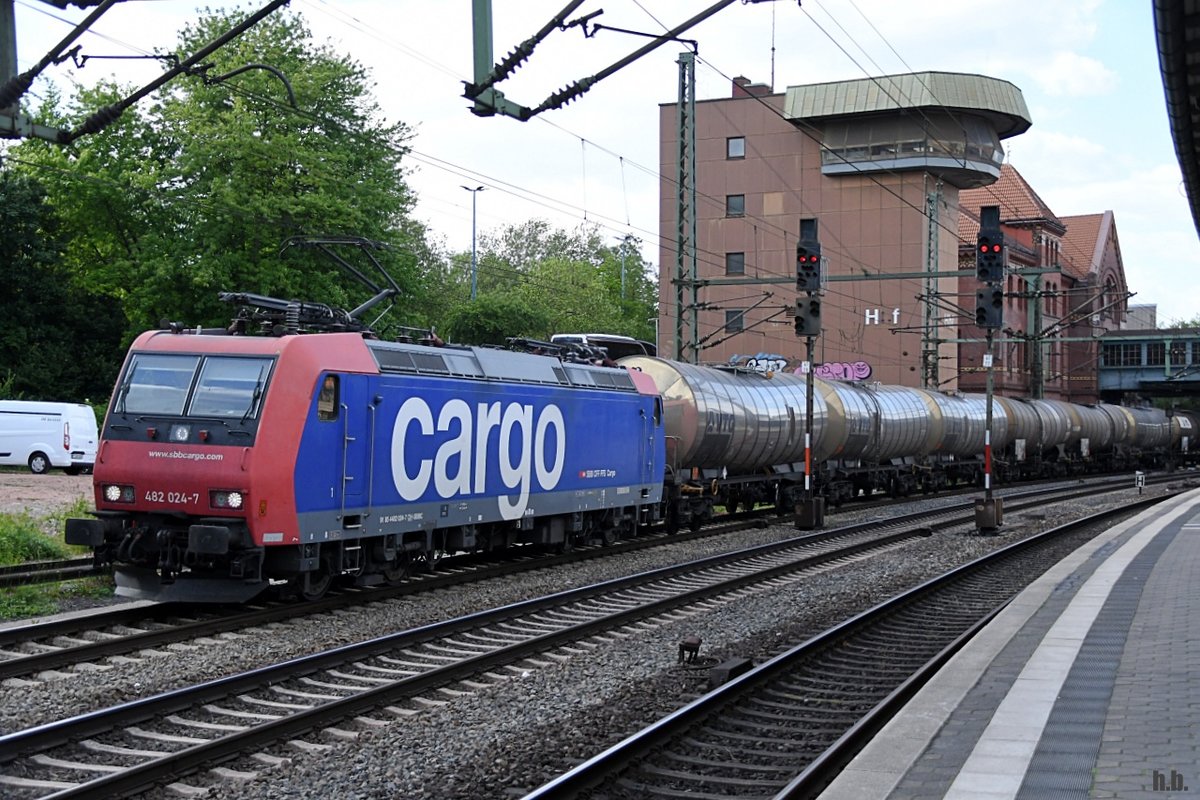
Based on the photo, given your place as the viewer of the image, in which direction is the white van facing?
facing away from the viewer and to the left of the viewer

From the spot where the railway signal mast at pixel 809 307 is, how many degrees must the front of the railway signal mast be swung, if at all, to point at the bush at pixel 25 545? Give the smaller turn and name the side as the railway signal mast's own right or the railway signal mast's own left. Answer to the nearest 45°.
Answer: approximately 45° to the railway signal mast's own right

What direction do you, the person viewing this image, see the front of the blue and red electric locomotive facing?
facing the viewer and to the left of the viewer

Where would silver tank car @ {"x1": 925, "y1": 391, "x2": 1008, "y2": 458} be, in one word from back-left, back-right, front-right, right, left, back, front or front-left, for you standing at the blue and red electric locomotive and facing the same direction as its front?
back

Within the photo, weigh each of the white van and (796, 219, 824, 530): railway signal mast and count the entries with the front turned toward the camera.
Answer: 1

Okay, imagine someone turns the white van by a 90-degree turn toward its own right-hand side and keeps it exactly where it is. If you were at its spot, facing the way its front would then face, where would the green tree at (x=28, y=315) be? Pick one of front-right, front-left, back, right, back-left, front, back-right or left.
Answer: front-left

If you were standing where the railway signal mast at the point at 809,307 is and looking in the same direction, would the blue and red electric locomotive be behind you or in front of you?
in front

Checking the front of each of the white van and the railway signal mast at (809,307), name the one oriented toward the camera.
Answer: the railway signal mast

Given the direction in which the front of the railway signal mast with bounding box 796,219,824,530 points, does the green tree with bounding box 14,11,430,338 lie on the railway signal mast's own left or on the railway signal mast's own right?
on the railway signal mast's own right

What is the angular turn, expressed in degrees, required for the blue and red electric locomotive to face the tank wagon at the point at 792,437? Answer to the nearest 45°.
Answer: approximately 180°

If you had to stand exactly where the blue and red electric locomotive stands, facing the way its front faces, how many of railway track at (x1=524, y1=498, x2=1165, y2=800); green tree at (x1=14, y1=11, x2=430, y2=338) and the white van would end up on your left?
1

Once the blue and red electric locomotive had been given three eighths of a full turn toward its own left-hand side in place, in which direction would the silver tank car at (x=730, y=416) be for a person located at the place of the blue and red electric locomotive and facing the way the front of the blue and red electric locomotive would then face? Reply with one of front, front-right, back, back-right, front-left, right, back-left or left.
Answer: front-left

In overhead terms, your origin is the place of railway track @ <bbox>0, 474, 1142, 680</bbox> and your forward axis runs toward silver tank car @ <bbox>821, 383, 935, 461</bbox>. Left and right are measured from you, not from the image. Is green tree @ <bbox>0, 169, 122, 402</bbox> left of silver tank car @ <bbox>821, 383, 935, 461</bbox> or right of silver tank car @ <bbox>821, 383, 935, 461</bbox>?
left

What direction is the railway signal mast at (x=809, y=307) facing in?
toward the camera

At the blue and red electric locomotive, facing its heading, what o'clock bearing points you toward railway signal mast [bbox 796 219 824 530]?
The railway signal mast is roughly at 6 o'clock from the blue and red electric locomotive.

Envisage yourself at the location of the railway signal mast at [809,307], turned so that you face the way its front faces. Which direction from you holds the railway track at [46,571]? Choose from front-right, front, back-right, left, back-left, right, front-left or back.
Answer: front-right

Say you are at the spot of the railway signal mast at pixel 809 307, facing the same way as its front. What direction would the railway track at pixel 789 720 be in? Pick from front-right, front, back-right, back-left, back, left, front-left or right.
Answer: front

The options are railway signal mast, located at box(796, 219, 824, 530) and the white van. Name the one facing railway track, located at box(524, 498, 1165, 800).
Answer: the railway signal mast
